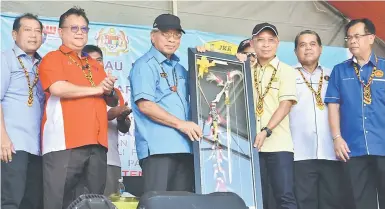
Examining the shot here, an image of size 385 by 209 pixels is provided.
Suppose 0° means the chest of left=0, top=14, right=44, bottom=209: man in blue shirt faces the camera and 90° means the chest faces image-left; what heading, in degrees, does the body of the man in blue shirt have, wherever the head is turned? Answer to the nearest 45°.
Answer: approximately 315°

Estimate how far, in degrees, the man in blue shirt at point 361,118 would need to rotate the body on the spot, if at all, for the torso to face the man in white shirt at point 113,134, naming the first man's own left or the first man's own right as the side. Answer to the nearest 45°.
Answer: approximately 90° to the first man's own right

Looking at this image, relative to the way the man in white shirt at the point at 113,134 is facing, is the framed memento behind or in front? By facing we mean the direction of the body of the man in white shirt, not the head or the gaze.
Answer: in front

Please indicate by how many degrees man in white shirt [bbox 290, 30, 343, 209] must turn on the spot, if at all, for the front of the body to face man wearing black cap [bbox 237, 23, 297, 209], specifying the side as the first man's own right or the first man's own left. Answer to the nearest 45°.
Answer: approximately 45° to the first man's own right

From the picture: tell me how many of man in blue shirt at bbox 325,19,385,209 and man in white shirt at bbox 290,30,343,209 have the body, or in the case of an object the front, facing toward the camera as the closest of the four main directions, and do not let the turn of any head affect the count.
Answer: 2

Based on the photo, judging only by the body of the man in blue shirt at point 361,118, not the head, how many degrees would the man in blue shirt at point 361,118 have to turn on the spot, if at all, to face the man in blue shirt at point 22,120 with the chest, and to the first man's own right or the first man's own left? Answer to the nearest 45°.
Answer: approximately 45° to the first man's own right

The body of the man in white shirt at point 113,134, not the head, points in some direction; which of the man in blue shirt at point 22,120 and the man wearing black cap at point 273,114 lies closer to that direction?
the man wearing black cap

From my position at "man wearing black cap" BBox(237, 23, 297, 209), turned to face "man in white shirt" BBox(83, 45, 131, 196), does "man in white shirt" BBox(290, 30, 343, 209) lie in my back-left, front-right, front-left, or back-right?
back-right

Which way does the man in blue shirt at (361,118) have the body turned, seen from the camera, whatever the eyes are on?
toward the camera

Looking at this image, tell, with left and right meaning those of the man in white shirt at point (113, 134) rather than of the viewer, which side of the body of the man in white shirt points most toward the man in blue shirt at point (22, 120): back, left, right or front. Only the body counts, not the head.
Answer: right

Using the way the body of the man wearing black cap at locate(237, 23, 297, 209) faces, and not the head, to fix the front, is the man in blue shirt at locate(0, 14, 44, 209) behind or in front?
in front

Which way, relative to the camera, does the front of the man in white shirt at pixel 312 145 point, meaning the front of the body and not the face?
toward the camera
